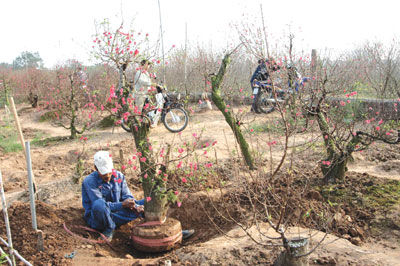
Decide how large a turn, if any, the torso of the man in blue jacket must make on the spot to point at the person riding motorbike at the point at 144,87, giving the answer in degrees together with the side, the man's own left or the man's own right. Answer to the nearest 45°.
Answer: approximately 135° to the man's own left

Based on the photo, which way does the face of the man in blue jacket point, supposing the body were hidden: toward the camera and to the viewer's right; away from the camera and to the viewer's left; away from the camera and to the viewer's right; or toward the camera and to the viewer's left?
toward the camera and to the viewer's right

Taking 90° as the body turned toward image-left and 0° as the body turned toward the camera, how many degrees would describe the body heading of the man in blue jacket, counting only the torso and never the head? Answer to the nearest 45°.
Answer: approximately 315°

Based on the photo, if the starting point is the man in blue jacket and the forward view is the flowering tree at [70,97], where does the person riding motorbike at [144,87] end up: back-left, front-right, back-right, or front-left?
front-right

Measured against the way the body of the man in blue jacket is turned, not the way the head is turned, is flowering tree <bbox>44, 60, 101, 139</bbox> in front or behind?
behind

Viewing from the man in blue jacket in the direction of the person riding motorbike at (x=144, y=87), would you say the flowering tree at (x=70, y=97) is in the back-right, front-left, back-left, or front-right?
front-left
